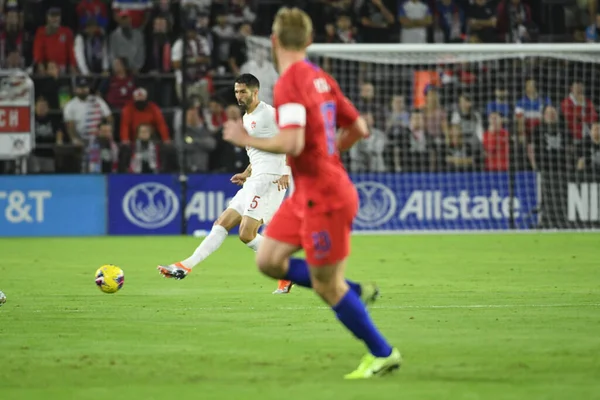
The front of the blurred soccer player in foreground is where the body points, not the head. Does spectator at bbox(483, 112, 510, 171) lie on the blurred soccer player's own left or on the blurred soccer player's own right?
on the blurred soccer player's own right

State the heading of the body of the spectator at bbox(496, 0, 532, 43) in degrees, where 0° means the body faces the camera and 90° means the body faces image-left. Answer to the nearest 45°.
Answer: approximately 0°

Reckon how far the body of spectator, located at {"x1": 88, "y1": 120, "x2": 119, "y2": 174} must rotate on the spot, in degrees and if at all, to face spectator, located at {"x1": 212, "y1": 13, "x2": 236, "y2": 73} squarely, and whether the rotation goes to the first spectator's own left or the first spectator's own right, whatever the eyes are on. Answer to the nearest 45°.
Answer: approximately 135° to the first spectator's own left

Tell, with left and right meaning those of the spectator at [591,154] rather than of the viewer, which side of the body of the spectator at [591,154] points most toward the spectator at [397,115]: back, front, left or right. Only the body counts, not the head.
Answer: right

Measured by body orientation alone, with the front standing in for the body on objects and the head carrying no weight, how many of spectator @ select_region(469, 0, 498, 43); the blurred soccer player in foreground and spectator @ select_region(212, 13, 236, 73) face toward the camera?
2
